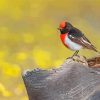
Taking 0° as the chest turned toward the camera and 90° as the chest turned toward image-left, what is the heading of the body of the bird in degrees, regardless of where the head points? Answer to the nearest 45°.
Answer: approximately 90°
